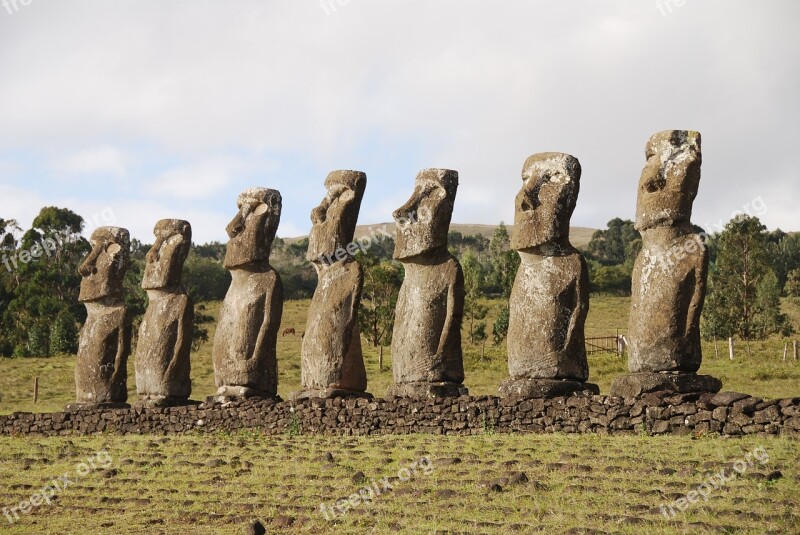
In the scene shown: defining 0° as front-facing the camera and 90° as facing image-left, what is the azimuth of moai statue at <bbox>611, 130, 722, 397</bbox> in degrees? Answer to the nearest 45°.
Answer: approximately 45°

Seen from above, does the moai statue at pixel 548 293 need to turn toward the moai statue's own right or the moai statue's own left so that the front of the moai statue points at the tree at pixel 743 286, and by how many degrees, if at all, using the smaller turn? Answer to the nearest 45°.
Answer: approximately 135° to the moai statue's own right

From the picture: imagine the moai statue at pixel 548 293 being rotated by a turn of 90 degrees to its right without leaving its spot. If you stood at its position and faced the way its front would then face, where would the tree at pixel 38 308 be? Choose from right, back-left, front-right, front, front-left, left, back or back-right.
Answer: front

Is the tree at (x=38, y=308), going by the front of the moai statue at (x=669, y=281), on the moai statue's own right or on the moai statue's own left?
on the moai statue's own right

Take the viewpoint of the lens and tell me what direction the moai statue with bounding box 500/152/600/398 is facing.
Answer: facing the viewer and to the left of the viewer

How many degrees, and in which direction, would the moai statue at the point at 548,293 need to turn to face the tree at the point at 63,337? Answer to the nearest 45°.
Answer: approximately 90° to its right

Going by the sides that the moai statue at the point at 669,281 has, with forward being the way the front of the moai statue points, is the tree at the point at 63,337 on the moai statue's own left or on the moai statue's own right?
on the moai statue's own right

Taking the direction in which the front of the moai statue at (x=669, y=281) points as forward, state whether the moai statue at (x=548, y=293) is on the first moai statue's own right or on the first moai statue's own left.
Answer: on the first moai statue's own right

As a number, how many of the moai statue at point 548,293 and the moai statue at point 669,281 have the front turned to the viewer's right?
0

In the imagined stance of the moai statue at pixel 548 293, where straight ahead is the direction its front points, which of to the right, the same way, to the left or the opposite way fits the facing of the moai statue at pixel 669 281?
the same way

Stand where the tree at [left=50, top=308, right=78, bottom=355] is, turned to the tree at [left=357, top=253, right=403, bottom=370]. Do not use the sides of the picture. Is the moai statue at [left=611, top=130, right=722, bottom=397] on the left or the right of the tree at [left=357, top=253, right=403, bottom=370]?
right
